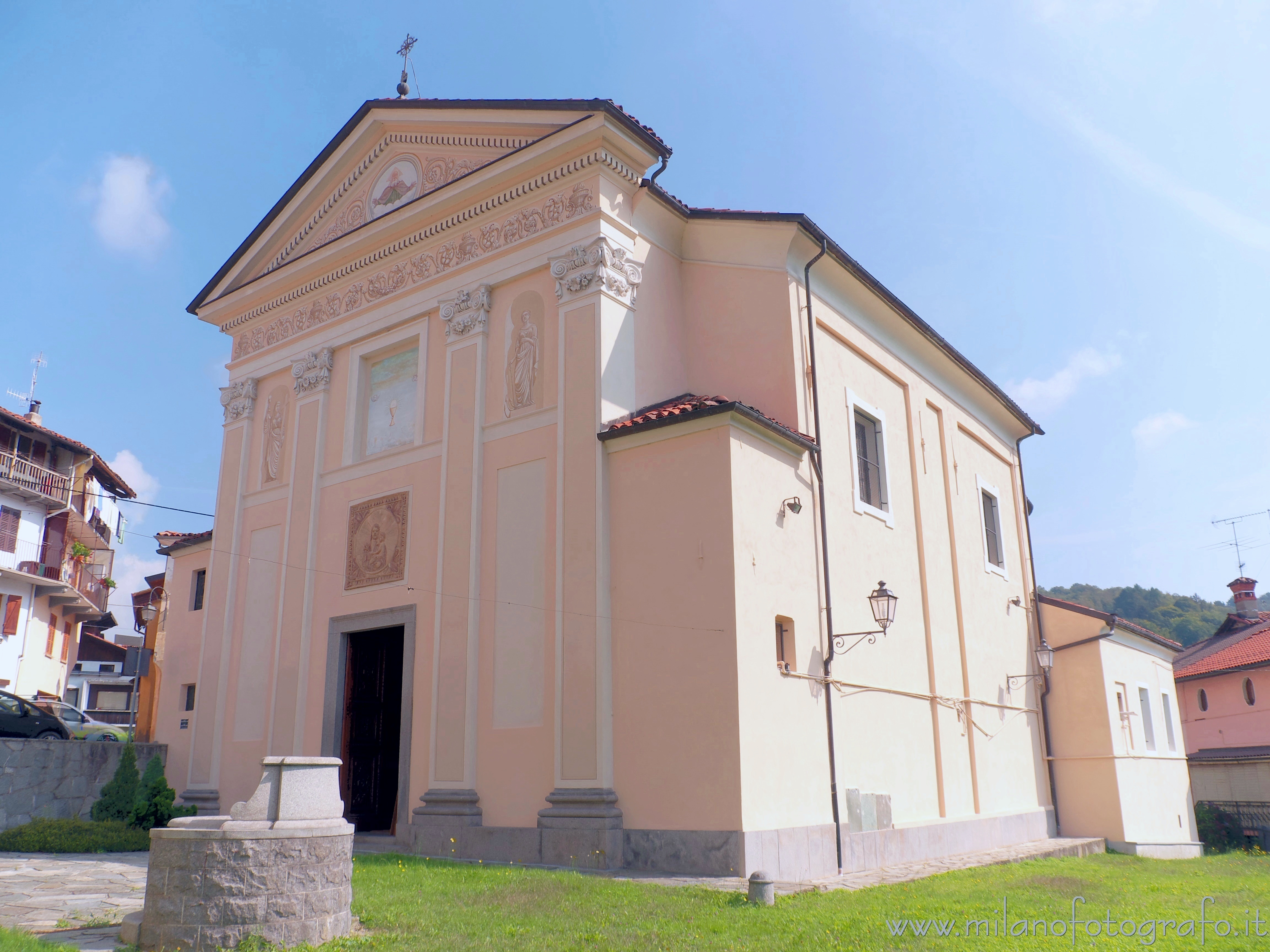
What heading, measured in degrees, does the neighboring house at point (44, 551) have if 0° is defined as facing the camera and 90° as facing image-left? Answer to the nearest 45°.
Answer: approximately 315°

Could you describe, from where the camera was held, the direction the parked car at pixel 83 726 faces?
facing to the right of the viewer

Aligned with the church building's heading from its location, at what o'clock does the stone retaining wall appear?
The stone retaining wall is roughly at 2 o'clock from the church building.

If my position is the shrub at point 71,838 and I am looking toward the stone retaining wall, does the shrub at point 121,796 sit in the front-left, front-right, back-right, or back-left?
front-right

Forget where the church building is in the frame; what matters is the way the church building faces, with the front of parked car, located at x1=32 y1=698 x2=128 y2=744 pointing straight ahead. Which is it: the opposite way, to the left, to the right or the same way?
the opposite way

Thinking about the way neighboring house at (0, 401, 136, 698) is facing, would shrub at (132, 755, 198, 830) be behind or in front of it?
in front

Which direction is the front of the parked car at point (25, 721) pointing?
to the viewer's right

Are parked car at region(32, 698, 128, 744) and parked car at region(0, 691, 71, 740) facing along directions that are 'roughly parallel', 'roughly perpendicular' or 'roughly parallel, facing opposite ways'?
roughly parallel
